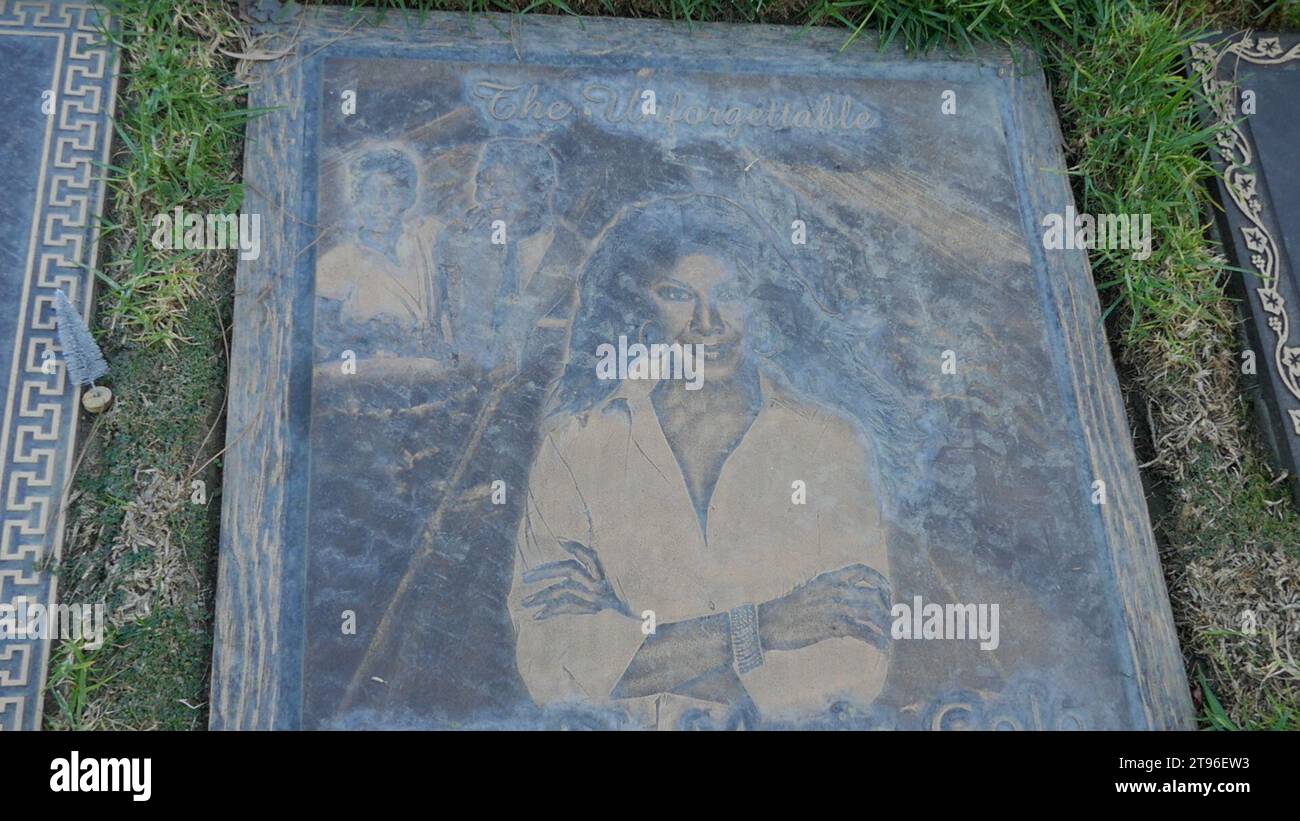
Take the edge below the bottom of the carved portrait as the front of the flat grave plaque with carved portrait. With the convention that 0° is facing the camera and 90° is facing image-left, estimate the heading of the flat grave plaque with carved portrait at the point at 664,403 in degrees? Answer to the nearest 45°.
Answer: approximately 0°

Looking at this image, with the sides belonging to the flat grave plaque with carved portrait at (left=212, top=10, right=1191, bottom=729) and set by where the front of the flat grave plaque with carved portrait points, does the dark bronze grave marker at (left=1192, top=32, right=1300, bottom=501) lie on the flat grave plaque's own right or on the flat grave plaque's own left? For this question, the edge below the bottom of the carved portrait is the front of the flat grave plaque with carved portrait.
on the flat grave plaque's own left
